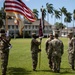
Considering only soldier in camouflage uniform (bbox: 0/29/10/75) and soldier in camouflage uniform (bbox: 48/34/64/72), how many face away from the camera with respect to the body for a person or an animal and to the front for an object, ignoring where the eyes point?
1

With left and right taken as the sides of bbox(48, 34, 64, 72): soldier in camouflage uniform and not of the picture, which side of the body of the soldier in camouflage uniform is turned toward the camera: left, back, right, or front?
back

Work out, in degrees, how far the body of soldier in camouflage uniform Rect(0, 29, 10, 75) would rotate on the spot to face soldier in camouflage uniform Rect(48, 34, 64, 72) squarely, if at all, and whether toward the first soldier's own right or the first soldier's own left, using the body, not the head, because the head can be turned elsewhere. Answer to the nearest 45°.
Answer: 0° — they already face them

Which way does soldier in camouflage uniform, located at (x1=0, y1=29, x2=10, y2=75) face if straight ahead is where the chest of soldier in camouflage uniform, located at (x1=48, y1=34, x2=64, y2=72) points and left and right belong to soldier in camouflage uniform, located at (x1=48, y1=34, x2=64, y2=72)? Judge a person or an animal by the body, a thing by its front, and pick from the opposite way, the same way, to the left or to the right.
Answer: to the right

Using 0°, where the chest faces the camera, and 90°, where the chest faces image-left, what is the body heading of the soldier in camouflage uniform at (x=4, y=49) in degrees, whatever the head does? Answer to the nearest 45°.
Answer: approximately 270°

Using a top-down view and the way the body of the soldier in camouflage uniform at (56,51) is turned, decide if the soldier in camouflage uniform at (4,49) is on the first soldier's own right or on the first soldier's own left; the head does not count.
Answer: on the first soldier's own left
